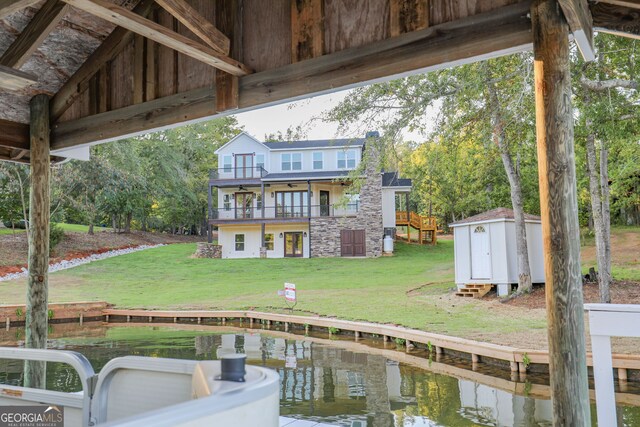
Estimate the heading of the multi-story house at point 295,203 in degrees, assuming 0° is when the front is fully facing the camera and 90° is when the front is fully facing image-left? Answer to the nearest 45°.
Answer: approximately 0°

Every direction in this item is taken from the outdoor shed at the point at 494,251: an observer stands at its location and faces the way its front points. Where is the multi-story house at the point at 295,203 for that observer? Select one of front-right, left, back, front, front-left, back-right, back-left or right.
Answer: right

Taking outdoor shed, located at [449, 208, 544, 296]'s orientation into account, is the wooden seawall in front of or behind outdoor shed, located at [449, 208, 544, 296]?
in front

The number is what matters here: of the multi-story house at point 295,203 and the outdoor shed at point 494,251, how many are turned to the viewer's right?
0

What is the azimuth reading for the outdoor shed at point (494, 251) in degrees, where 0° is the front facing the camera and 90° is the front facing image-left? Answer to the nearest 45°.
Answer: approximately 45°

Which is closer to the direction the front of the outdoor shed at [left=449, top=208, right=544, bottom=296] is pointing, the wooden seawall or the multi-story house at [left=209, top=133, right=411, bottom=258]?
the wooden seawall

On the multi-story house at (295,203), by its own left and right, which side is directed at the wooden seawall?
front

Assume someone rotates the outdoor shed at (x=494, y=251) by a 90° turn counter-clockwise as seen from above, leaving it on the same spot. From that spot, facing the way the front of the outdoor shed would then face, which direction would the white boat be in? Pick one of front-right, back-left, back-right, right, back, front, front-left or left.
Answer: front-right

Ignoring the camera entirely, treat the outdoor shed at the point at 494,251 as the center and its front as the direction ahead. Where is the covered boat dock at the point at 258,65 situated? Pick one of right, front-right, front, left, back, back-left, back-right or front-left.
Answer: front-left

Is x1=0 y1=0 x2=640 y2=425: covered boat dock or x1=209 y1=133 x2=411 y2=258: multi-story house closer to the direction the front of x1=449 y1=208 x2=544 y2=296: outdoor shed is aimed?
the covered boat dock

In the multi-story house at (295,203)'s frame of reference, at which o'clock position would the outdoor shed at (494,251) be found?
The outdoor shed is roughly at 11 o'clock from the multi-story house.
